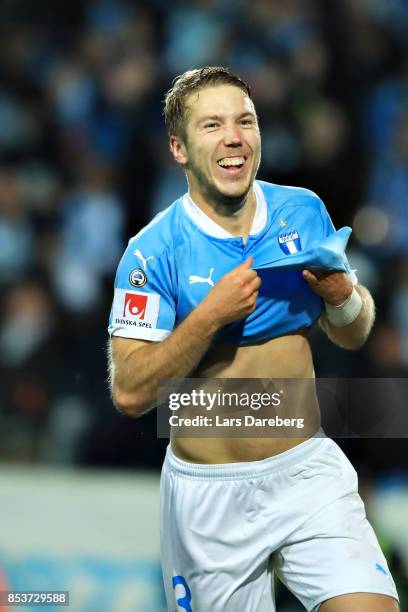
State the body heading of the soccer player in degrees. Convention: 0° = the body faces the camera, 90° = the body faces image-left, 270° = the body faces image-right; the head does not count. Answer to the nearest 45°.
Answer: approximately 315°
